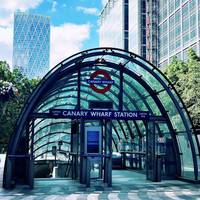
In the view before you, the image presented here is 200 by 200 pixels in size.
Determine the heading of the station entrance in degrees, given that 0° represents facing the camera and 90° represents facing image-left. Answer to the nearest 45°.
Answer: approximately 0°

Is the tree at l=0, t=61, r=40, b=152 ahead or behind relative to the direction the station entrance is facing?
behind
